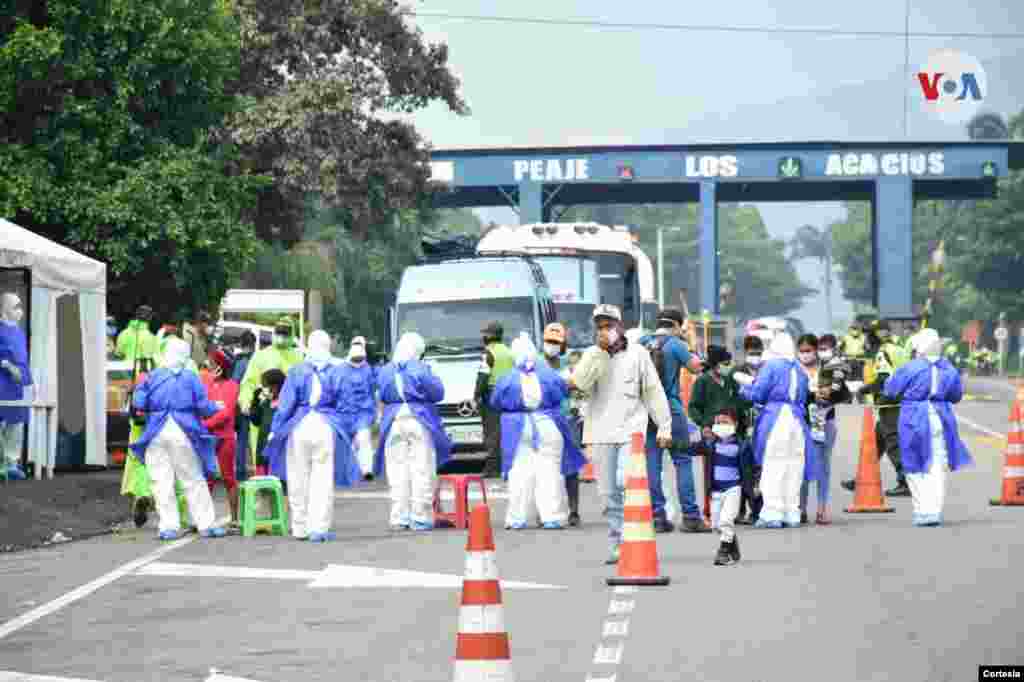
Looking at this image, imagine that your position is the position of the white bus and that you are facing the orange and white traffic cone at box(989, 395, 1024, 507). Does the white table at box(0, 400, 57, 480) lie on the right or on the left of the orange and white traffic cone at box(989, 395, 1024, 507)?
right

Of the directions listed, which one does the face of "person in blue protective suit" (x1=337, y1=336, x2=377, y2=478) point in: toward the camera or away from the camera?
toward the camera

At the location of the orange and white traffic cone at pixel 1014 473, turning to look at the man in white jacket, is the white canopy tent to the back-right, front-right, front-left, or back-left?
front-right

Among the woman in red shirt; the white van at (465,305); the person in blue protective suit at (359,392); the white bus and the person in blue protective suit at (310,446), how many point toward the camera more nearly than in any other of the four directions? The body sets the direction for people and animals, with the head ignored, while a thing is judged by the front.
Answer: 3

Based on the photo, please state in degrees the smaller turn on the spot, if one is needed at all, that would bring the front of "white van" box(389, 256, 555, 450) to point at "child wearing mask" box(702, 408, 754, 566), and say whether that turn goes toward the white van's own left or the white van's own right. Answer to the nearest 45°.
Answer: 0° — it already faces them

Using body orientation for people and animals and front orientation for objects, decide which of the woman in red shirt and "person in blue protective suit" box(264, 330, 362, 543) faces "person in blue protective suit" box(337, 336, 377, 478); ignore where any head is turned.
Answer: "person in blue protective suit" box(264, 330, 362, 543)

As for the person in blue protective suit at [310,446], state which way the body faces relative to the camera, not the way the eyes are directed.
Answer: away from the camera

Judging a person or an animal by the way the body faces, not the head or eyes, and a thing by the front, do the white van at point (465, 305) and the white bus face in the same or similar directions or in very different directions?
same or similar directions

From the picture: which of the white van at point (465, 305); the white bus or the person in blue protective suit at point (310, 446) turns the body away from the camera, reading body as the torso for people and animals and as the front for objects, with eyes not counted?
the person in blue protective suit

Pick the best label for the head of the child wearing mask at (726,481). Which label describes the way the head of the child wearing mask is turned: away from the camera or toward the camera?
toward the camera

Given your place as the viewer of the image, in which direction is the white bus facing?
facing the viewer

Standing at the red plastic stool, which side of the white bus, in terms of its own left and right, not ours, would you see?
front

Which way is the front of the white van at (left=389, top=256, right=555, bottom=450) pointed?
toward the camera
